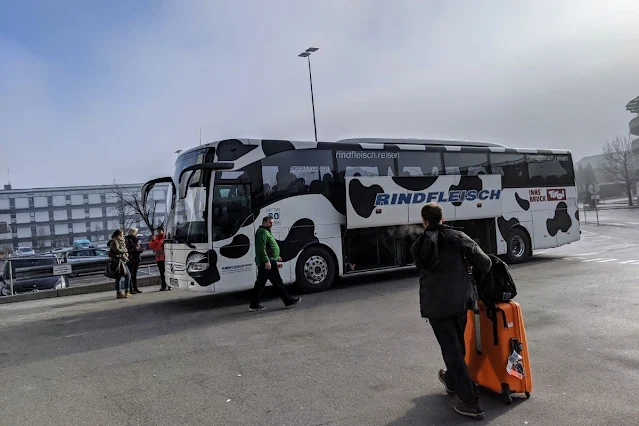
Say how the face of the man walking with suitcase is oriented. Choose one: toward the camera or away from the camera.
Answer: away from the camera

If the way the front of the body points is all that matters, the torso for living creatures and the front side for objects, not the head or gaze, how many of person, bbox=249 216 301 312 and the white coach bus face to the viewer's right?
1

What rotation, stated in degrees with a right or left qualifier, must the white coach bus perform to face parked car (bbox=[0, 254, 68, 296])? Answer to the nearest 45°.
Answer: approximately 45° to its right

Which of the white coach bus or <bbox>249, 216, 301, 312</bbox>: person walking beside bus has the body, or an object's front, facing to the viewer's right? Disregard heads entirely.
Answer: the person walking beside bus

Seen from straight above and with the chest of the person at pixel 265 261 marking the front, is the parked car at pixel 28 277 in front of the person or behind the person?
behind

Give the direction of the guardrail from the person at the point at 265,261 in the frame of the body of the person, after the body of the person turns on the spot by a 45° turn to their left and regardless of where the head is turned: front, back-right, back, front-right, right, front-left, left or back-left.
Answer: left

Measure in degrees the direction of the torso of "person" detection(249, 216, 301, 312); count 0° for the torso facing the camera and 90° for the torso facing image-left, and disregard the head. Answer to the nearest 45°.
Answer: approximately 270°

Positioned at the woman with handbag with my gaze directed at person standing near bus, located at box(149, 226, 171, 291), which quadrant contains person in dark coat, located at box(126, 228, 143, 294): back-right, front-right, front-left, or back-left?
front-left

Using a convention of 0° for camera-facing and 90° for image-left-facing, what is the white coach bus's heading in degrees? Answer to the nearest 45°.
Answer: approximately 45°

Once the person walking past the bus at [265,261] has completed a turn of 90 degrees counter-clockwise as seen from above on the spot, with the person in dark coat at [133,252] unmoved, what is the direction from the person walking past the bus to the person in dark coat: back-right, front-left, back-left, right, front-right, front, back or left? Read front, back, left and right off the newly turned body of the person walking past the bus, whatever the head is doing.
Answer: front-left
